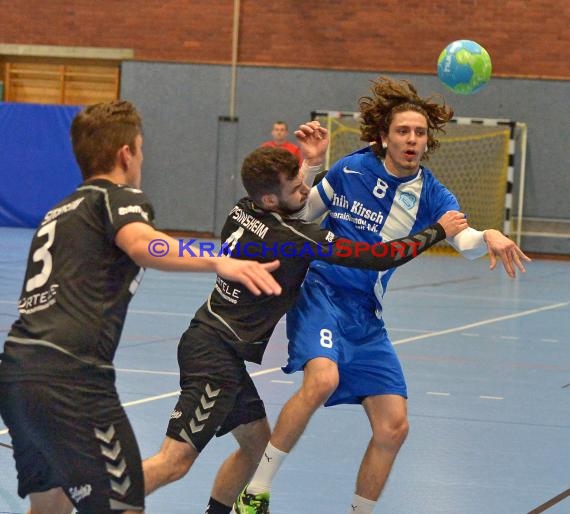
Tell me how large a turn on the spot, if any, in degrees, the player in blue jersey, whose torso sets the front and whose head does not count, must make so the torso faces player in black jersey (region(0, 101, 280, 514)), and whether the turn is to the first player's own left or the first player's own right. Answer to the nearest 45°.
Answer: approximately 45° to the first player's own right

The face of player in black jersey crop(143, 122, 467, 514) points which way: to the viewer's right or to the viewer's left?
to the viewer's right

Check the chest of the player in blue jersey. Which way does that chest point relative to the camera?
toward the camera

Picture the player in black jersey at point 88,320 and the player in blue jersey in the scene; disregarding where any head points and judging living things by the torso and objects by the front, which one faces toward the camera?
the player in blue jersey

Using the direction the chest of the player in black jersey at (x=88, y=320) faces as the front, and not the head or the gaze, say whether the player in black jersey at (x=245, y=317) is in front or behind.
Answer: in front

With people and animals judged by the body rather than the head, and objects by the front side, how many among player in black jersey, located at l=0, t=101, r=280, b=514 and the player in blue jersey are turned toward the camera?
1

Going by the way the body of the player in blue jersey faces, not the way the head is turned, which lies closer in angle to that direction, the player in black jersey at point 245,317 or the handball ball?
the player in black jersey

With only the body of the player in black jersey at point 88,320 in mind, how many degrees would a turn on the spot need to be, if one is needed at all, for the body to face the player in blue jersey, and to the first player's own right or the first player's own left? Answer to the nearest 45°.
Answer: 0° — they already face them

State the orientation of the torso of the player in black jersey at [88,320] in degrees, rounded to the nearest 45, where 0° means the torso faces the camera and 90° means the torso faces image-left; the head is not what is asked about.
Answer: approximately 225°

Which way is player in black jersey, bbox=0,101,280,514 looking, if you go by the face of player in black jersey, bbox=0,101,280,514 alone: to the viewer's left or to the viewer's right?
to the viewer's right
